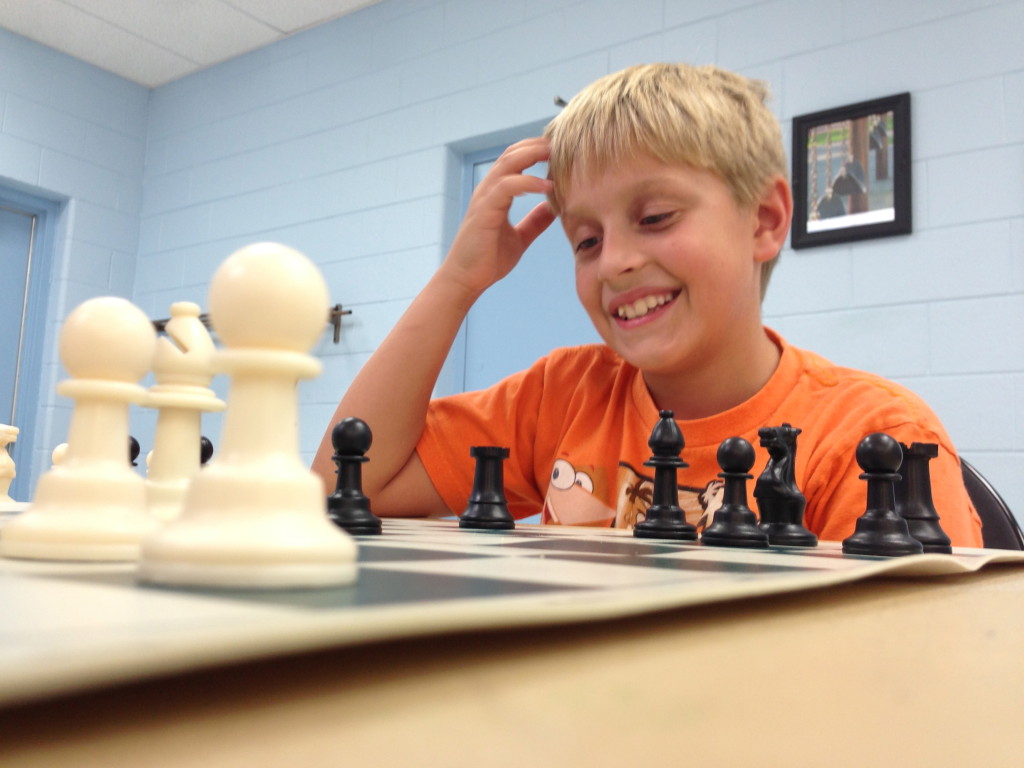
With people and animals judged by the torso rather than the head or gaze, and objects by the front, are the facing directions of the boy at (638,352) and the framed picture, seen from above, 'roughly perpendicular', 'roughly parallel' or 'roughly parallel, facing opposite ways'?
roughly parallel

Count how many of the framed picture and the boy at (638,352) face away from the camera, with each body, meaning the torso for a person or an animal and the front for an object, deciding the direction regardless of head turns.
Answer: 0

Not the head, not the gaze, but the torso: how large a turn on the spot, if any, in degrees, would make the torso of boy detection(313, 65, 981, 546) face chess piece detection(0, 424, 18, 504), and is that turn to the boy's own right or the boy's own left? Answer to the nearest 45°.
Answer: approximately 45° to the boy's own right

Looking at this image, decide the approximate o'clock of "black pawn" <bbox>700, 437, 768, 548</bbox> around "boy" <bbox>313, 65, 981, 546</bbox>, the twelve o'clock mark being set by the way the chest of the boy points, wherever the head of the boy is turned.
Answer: The black pawn is roughly at 10 o'clock from the boy.

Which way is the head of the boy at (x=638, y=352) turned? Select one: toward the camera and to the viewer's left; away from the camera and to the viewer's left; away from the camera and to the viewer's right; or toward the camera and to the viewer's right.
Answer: toward the camera and to the viewer's left

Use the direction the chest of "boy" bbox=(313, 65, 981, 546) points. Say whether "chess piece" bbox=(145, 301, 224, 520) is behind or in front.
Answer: in front

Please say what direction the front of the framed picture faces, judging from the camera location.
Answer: facing the viewer and to the left of the viewer

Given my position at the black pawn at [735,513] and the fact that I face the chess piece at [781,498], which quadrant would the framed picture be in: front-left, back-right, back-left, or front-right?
front-left
